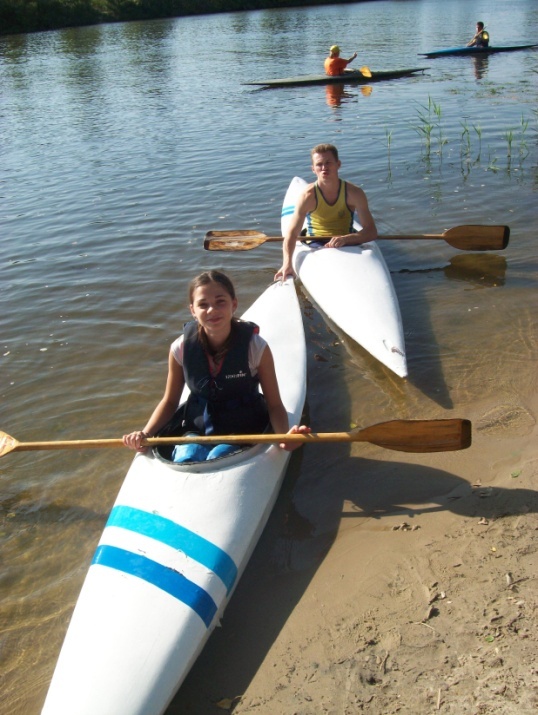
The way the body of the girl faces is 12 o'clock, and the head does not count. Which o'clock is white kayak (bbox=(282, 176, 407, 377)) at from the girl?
The white kayak is roughly at 7 o'clock from the girl.

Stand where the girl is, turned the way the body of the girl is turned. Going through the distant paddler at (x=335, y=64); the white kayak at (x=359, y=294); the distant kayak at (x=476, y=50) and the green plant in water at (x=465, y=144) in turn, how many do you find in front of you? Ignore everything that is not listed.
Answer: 0

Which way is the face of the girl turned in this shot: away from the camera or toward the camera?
toward the camera

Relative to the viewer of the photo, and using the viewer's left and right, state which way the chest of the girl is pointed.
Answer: facing the viewer

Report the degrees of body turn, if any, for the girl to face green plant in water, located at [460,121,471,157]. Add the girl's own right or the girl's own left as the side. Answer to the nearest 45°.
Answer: approximately 135° to the girl's own left
